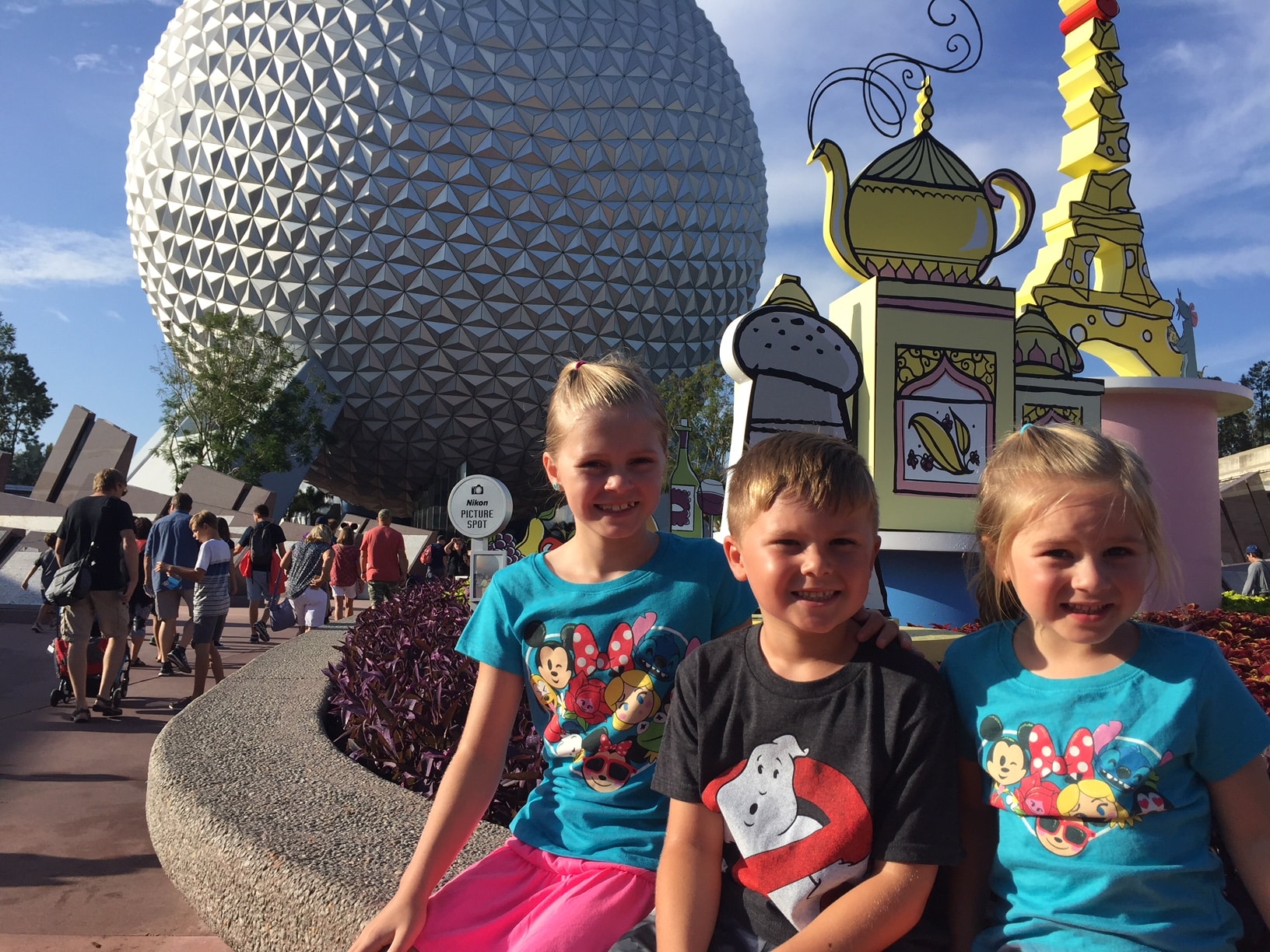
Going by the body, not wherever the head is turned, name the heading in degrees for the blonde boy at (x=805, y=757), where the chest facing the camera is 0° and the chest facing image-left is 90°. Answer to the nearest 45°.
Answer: approximately 0°

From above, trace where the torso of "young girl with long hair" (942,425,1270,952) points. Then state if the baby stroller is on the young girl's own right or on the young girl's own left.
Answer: on the young girl's own right

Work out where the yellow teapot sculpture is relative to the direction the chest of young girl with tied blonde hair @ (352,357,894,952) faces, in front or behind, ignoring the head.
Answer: behind

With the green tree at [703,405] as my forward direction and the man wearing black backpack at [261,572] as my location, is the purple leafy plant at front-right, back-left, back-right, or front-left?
back-right

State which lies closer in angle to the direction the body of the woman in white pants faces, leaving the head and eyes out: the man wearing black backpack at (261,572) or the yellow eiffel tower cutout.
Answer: the man wearing black backpack

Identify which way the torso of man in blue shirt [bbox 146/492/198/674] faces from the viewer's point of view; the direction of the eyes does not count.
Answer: away from the camera

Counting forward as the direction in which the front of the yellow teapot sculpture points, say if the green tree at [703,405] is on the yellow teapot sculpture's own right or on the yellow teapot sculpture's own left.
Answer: on the yellow teapot sculpture's own right

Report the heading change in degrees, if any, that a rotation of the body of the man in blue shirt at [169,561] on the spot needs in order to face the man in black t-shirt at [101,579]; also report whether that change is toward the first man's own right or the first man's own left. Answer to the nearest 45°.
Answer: approximately 180°

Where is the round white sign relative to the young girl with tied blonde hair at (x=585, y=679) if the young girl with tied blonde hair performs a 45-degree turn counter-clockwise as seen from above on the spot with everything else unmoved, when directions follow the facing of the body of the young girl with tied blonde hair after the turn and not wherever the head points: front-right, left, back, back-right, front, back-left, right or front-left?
back-left
